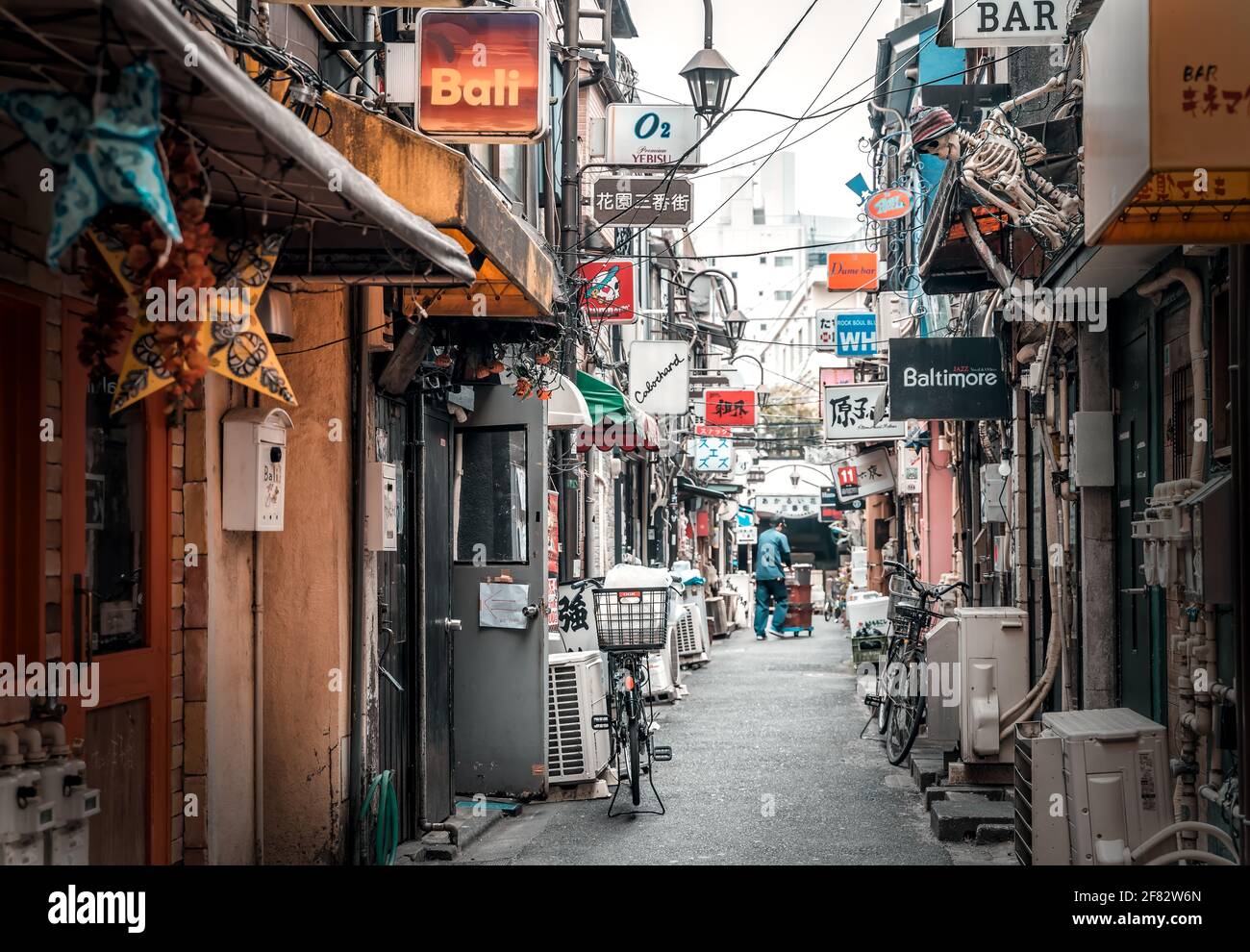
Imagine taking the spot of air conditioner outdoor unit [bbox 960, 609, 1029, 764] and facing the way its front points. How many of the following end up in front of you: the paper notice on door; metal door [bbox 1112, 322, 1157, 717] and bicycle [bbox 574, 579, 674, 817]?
2

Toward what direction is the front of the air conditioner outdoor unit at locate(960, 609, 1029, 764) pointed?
to the viewer's left

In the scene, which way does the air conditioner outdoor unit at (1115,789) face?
to the viewer's left

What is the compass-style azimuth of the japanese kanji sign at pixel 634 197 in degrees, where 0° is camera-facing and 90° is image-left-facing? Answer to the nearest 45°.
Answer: approximately 0°

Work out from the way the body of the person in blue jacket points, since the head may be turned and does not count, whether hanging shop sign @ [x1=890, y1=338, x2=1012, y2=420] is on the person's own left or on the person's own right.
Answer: on the person's own right

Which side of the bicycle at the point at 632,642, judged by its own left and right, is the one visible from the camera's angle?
back

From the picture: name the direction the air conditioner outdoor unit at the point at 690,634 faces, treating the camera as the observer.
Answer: facing to the right of the viewer

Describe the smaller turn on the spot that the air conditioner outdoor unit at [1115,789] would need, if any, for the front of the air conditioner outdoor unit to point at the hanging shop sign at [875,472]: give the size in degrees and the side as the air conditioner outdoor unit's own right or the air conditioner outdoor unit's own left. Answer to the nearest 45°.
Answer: approximately 90° to the air conditioner outdoor unit's own right

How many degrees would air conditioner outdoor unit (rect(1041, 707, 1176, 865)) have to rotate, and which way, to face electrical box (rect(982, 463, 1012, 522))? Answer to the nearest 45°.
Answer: approximately 90° to its right
